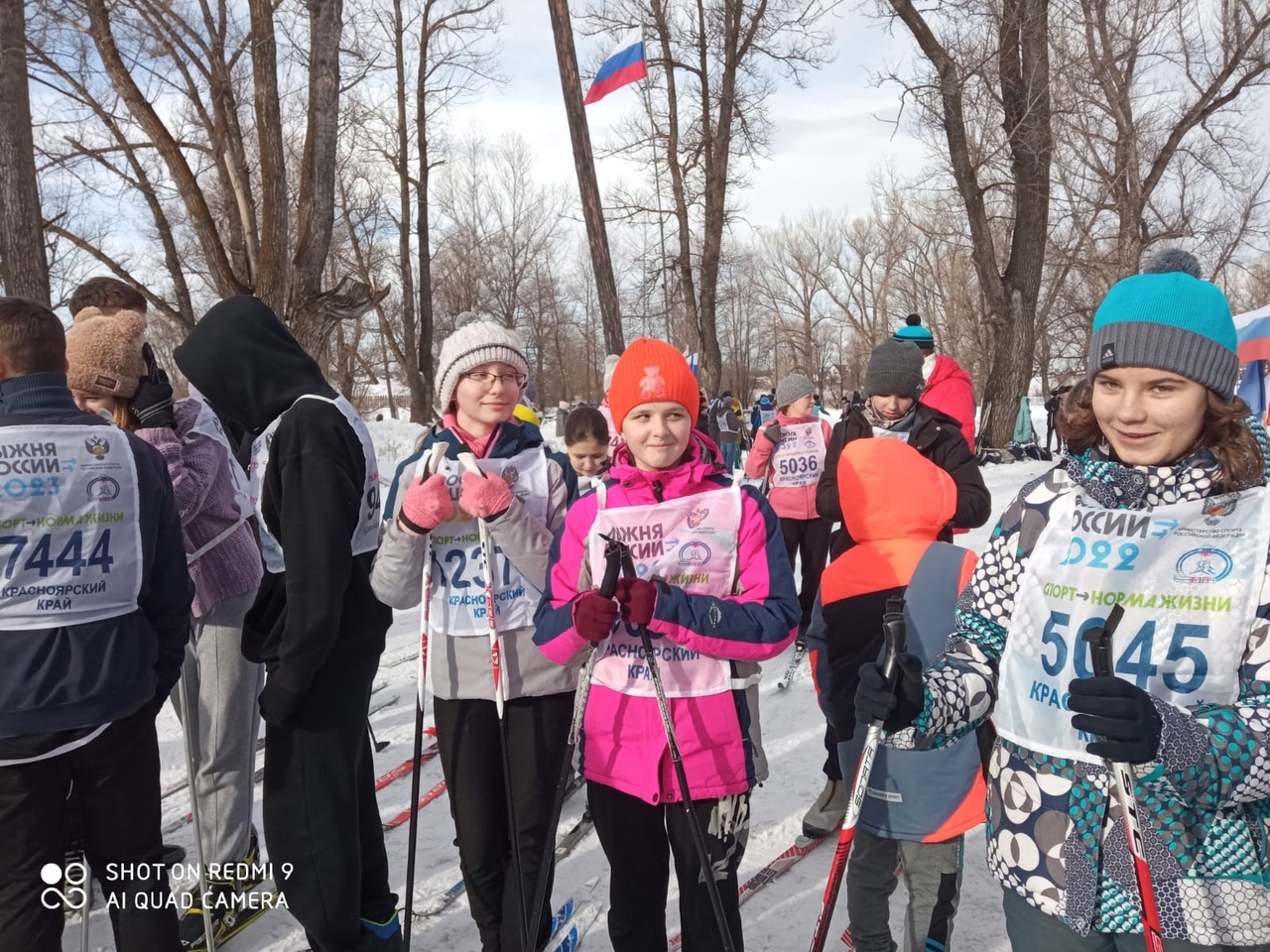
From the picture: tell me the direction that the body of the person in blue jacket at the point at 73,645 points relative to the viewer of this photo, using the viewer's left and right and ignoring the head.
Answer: facing away from the viewer

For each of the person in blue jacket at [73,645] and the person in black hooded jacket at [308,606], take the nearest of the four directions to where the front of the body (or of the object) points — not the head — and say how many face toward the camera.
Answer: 0

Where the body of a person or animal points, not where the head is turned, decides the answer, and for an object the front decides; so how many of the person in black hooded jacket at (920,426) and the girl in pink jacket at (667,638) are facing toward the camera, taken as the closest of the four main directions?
2

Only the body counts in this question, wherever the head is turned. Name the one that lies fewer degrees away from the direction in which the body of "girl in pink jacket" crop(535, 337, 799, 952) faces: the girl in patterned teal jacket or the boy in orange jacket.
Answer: the girl in patterned teal jacket

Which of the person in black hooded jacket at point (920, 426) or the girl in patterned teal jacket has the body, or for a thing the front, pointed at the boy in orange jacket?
the person in black hooded jacket

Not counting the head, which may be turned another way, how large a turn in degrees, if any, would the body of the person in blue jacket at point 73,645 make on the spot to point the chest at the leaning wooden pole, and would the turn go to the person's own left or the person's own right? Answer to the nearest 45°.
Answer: approximately 45° to the person's own right
